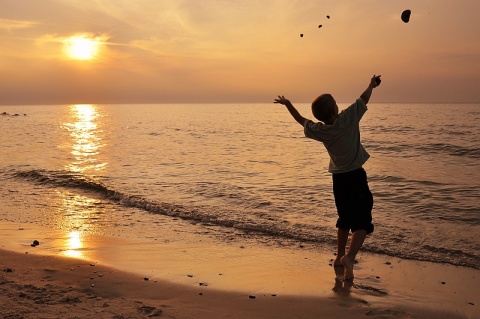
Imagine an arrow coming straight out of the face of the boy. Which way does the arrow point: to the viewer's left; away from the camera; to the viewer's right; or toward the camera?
away from the camera

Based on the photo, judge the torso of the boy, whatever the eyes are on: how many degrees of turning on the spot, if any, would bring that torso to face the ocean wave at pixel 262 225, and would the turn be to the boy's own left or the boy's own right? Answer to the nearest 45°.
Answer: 0° — they already face it

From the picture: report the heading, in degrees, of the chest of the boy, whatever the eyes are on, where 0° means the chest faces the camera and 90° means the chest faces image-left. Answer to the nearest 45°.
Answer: approximately 180°
